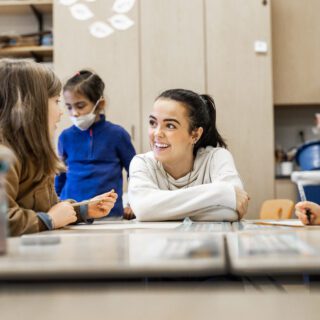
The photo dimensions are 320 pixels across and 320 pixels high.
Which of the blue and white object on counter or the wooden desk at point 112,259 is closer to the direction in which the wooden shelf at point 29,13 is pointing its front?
the wooden desk

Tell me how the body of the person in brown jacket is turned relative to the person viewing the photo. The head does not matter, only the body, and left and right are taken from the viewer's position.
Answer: facing to the right of the viewer

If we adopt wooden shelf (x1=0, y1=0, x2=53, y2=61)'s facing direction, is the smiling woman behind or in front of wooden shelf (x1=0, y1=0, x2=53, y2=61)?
in front

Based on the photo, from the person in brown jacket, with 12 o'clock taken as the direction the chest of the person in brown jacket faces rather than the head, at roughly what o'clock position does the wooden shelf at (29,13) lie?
The wooden shelf is roughly at 9 o'clock from the person in brown jacket.

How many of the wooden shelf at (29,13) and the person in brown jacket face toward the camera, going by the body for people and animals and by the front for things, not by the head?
1

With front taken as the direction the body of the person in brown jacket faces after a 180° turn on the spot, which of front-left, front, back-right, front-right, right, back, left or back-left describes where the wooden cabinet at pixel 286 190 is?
back-right

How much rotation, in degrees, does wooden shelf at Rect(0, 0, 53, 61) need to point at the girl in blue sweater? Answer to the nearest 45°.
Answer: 0° — it already faces them

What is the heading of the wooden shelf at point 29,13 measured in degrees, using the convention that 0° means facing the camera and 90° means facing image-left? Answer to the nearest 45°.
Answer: approximately 0°

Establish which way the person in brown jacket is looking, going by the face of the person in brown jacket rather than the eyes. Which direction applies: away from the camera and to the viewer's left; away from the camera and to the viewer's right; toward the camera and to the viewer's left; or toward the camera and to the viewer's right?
away from the camera and to the viewer's right

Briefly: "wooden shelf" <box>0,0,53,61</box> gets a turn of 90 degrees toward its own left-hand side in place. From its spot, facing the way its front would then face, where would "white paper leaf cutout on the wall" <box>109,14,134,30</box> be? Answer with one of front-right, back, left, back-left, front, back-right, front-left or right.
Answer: front-right

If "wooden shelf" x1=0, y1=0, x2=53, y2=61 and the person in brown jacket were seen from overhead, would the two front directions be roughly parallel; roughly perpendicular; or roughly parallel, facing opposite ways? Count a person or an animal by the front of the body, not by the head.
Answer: roughly perpendicular
